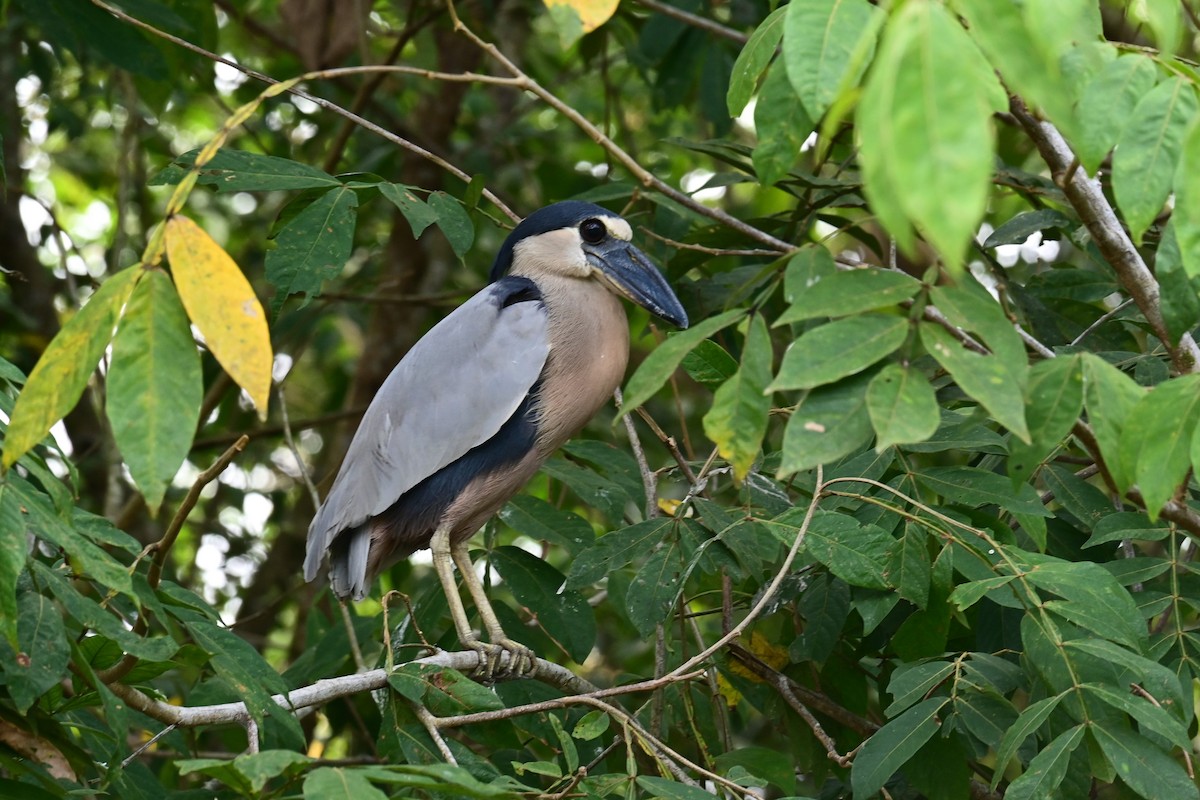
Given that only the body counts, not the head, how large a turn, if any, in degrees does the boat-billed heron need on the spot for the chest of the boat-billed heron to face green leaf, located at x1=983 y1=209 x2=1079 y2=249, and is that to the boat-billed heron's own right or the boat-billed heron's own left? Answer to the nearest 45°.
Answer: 0° — it already faces it

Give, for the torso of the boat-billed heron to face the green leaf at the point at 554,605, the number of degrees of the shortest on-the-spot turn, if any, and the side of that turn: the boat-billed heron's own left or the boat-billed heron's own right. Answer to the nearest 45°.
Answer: approximately 45° to the boat-billed heron's own left

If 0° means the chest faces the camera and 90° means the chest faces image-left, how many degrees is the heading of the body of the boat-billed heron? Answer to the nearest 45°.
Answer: approximately 270°
